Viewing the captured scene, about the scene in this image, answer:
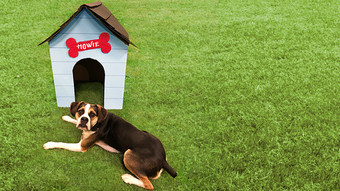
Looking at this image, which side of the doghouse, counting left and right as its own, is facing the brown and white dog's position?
front

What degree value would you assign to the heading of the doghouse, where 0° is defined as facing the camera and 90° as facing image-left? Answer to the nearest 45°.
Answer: approximately 0°

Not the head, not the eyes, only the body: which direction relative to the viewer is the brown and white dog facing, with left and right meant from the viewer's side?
facing away from the viewer and to the left of the viewer

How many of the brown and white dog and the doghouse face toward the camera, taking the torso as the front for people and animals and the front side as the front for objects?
1

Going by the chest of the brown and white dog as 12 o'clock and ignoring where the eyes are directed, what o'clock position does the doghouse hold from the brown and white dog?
The doghouse is roughly at 1 o'clock from the brown and white dog.
